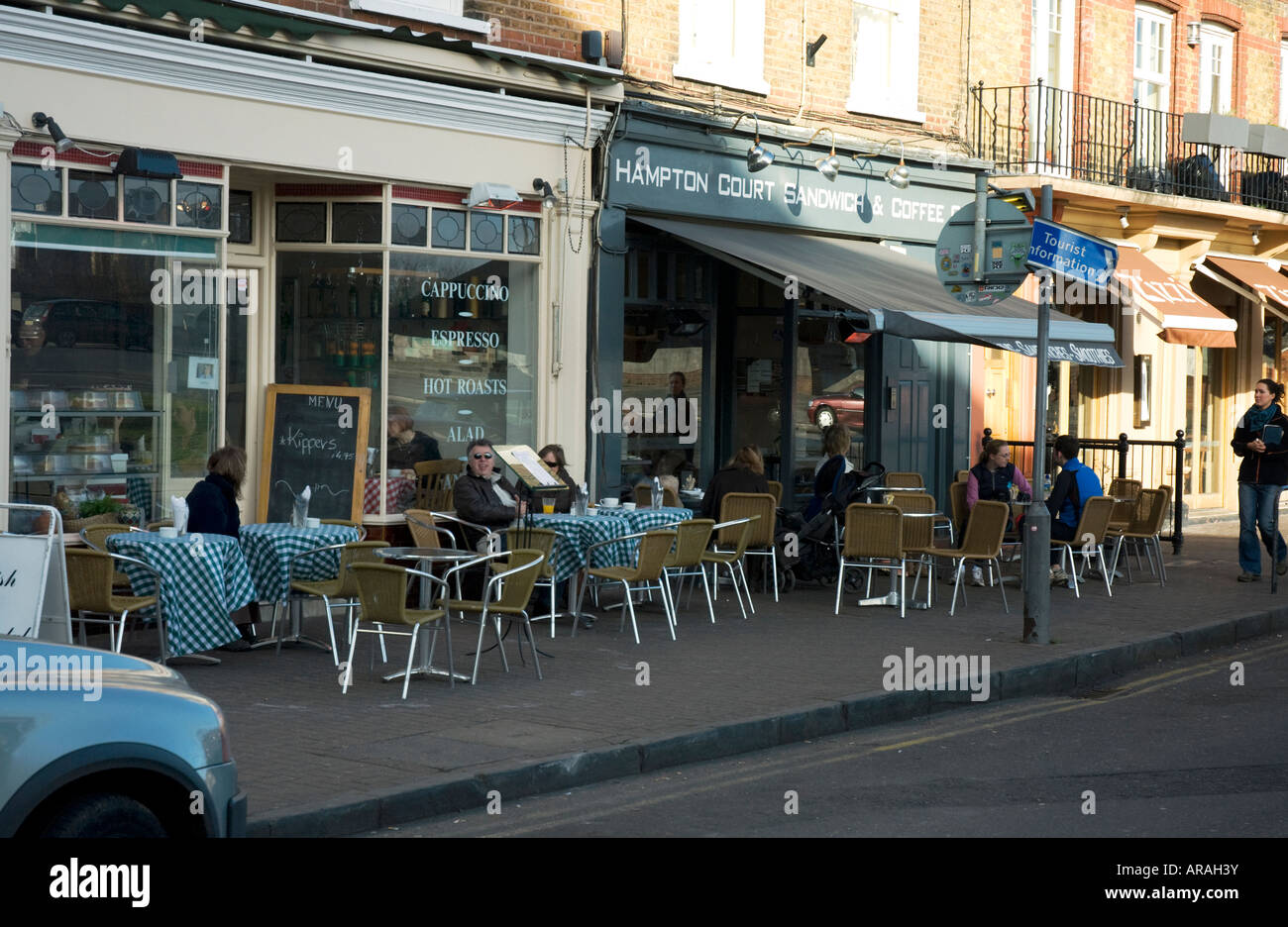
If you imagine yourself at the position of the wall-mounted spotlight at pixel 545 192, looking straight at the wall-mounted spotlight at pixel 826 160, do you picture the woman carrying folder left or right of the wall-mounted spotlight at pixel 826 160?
right

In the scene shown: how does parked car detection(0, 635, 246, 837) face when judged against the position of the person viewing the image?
facing to the right of the viewer

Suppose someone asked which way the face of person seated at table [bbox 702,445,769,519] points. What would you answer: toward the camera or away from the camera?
away from the camera

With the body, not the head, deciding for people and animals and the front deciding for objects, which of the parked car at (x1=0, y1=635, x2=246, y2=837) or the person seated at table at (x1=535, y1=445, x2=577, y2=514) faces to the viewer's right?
the parked car

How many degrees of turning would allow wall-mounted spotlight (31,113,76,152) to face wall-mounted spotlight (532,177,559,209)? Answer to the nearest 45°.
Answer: approximately 90° to its left

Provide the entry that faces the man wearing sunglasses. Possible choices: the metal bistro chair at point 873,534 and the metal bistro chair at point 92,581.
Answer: the metal bistro chair at point 92,581

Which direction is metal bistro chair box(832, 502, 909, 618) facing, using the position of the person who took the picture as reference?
facing away from the viewer

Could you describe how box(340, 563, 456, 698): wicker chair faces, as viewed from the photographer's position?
facing away from the viewer and to the right of the viewer

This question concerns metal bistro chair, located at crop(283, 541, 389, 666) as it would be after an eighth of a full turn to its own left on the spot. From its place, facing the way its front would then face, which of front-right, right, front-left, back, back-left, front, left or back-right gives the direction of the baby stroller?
back-right

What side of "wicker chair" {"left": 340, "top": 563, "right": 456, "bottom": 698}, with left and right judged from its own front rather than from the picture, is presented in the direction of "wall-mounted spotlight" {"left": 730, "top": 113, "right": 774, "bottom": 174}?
front

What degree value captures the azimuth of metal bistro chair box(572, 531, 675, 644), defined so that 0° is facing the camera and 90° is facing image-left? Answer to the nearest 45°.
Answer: approximately 135°

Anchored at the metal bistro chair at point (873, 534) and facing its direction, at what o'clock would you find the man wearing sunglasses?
The man wearing sunglasses is roughly at 8 o'clock from the metal bistro chair.

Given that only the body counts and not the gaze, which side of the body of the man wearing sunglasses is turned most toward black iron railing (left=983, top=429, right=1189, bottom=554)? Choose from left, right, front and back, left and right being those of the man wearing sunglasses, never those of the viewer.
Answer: left
